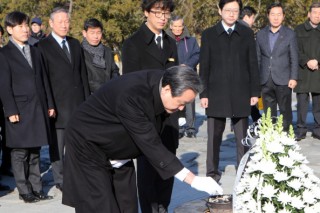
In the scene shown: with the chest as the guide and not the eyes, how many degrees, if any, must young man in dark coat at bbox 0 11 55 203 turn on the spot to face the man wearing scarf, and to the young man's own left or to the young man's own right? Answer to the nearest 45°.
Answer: approximately 90° to the young man's own left

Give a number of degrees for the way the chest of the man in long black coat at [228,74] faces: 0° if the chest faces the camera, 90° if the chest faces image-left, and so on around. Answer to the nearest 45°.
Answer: approximately 0°

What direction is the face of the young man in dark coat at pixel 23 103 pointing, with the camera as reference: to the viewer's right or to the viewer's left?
to the viewer's right

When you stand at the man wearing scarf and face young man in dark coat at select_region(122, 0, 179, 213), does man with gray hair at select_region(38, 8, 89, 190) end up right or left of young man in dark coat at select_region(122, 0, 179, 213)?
right

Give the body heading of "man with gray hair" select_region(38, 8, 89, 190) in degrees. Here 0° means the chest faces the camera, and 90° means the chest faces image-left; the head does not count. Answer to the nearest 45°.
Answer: approximately 315°

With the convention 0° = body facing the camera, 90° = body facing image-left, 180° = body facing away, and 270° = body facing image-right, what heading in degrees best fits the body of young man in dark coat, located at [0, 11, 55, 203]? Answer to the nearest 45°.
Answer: approximately 315°
